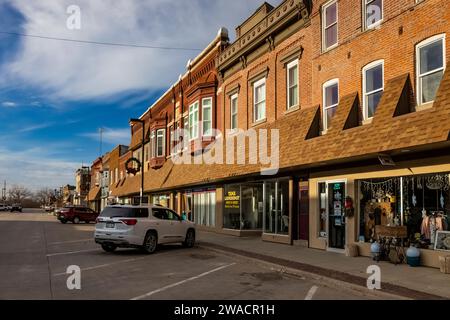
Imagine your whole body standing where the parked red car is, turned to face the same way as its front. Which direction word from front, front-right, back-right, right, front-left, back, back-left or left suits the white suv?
back-right

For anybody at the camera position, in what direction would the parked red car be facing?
facing away from the viewer and to the right of the viewer

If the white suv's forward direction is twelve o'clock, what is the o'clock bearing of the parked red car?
The parked red car is roughly at 10 o'clock from the white suv.

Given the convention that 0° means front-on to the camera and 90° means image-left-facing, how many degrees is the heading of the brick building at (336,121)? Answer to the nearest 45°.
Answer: approximately 45°

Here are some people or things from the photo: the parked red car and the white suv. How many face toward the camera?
0

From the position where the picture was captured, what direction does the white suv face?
facing away from the viewer and to the right of the viewer

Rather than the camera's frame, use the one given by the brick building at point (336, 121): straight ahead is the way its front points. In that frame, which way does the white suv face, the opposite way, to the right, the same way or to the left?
the opposite way
